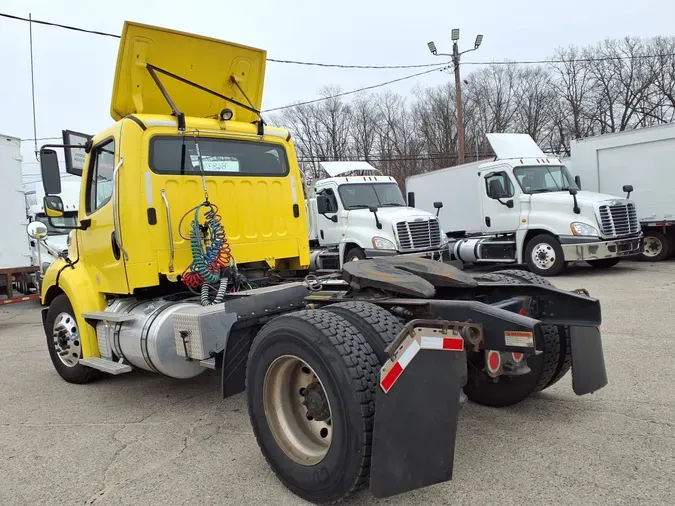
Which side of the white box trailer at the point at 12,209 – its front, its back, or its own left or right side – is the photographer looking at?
back

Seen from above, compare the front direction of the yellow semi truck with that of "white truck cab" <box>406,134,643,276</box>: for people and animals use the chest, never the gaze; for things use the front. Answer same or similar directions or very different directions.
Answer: very different directions

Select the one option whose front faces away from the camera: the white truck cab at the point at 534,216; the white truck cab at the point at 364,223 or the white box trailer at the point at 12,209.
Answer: the white box trailer

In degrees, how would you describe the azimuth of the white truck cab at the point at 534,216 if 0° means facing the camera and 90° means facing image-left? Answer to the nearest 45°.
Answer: approximately 315°

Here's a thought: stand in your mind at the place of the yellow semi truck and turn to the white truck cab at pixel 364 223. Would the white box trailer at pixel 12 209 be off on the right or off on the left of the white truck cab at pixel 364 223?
left

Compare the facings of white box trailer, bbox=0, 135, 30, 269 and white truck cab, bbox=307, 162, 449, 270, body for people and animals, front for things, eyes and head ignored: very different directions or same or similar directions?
very different directions

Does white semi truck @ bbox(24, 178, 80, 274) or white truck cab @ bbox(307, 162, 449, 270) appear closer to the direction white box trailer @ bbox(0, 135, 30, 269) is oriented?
the white semi truck

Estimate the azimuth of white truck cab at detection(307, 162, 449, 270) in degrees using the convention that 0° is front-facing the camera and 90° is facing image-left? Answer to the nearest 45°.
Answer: approximately 315°

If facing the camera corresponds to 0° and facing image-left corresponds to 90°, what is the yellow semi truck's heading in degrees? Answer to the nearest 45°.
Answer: approximately 135°

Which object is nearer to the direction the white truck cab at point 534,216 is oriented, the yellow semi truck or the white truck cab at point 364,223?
the yellow semi truck
